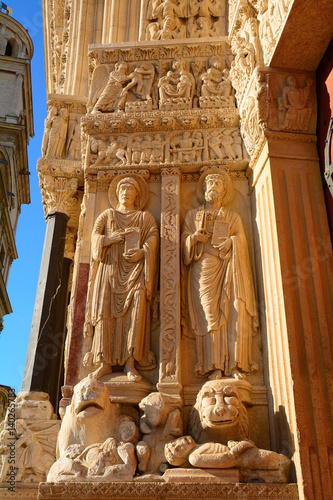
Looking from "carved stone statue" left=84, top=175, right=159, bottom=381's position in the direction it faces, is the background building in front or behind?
behind

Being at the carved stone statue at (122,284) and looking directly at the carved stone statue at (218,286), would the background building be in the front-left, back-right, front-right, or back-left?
back-left

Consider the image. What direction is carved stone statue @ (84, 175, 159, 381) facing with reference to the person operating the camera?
facing the viewer

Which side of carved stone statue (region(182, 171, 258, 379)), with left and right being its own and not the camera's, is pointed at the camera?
front

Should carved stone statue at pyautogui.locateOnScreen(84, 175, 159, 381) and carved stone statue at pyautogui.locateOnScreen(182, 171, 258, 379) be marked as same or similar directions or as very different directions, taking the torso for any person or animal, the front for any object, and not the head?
same or similar directions

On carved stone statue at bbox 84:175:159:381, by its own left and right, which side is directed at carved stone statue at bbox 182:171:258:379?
left

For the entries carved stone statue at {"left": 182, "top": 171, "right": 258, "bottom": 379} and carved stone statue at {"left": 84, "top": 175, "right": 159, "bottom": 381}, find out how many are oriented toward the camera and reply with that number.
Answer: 2

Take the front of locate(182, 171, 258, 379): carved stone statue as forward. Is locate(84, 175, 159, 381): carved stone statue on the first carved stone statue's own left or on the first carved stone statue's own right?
on the first carved stone statue's own right

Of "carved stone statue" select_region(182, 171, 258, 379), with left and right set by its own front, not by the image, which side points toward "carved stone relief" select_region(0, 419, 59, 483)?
right

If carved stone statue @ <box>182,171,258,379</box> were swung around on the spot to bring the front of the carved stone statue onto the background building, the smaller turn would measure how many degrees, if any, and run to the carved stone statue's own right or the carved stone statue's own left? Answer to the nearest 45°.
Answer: approximately 135° to the carved stone statue's own right
